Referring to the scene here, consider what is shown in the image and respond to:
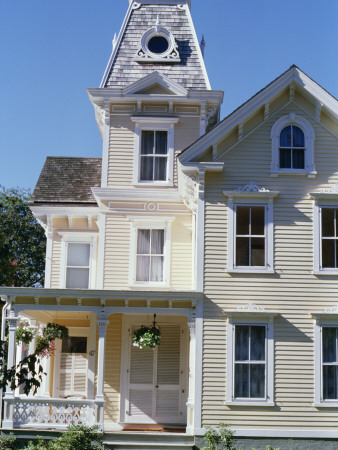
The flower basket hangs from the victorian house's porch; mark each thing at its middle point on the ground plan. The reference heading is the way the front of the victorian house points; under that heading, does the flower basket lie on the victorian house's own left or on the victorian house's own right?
on the victorian house's own right

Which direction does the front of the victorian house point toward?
toward the camera

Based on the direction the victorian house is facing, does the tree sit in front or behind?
behind

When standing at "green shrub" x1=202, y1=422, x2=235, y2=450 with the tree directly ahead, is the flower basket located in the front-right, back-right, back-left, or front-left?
front-left

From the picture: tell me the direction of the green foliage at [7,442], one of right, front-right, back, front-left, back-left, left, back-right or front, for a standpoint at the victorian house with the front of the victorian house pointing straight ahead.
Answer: right

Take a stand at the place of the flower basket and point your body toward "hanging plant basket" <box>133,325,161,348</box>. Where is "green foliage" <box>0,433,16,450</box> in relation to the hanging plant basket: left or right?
right

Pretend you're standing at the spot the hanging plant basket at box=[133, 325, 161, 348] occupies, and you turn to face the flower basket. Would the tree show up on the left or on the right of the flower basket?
right

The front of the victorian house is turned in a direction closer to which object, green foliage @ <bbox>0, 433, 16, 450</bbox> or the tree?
the green foliage
